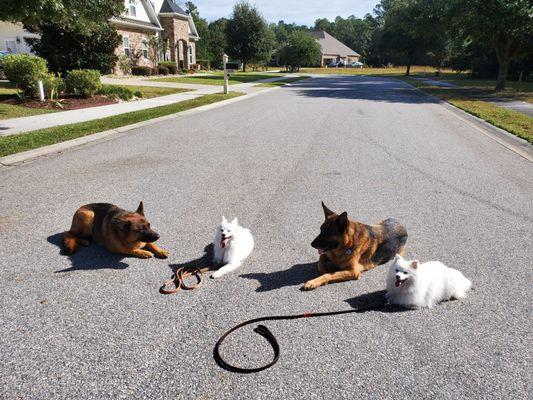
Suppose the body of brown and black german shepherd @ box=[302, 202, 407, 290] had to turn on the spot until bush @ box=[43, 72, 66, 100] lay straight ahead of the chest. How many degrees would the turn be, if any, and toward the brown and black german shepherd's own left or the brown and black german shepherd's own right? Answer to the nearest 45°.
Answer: approximately 90° to the brown and black german shepherd's own right

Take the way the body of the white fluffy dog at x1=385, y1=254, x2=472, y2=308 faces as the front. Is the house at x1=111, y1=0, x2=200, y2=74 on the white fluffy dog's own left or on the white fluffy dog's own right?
on the white fluffy dog's own right

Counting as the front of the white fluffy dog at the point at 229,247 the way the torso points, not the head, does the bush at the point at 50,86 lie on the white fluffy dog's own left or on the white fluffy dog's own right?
on the white fluffy dog's own right

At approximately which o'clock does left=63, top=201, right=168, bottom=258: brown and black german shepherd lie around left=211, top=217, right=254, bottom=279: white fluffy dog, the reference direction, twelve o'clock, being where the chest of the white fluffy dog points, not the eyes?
The brown and black german shepherd is roughly at 2 o'clock from the white fluffy dog.

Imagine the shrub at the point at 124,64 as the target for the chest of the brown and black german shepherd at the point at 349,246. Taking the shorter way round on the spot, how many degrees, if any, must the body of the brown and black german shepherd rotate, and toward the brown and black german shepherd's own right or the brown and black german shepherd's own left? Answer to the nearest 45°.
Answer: approximately 90° to the brown and black german shepherd's own right

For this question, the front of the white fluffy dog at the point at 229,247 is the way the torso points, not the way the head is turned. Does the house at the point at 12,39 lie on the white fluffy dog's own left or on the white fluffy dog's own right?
on the white fluffy dog's own right

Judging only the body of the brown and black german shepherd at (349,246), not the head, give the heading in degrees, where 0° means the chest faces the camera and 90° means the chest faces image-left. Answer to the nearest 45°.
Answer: approximately 45°

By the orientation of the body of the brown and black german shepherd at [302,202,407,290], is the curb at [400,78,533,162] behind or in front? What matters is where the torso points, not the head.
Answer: behind

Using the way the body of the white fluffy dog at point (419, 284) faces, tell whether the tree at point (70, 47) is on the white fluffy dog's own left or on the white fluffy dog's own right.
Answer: on the white fluffy dog's own right

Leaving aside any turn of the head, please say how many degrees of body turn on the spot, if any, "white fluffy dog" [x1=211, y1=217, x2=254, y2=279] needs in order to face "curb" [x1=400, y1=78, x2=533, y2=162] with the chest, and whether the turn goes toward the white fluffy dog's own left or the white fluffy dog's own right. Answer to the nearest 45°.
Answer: approximately 180°
